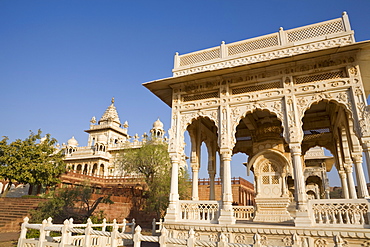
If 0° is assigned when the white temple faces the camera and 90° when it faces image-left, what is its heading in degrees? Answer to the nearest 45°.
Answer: approximately 45°

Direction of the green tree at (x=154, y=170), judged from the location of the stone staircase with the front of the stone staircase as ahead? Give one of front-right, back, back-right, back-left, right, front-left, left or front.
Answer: left

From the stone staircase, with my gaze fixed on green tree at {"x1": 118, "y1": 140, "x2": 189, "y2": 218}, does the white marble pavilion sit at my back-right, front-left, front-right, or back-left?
front-right

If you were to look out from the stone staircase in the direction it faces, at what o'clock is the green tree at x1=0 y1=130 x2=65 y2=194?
The green tree is roughly at 6 o'clock from the stone staircase.

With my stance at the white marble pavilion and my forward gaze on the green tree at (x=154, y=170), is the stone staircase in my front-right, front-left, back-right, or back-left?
front-left

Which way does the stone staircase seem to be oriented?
toward the camera

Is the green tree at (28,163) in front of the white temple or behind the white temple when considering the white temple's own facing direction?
in front

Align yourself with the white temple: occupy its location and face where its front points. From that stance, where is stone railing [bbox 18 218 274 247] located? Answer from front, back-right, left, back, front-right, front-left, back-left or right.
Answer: front-left

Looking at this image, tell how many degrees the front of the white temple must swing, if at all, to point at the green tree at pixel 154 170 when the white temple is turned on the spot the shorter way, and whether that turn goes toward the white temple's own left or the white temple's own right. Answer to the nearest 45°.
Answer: approximately 45° to the white temple's own left

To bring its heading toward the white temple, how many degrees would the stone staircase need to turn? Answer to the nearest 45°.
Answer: approximately 135° to its left

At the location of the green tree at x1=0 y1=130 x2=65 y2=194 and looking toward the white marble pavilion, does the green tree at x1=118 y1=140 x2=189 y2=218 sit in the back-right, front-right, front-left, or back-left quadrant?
front-left

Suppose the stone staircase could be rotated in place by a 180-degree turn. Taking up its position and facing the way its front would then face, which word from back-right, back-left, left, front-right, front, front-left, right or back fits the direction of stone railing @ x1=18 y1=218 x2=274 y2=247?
back

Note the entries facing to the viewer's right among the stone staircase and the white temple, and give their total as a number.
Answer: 0
